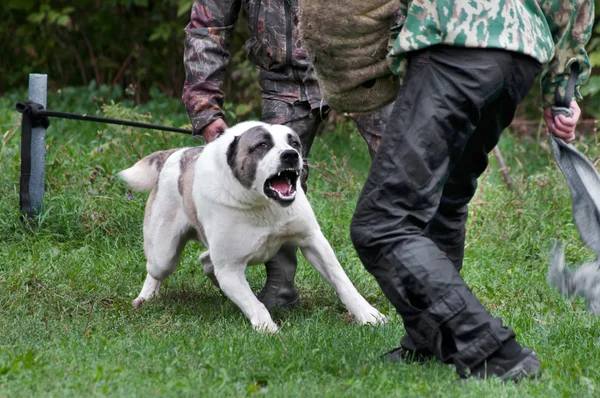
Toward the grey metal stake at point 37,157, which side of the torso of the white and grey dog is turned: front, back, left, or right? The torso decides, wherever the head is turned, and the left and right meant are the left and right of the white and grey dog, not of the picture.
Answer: back

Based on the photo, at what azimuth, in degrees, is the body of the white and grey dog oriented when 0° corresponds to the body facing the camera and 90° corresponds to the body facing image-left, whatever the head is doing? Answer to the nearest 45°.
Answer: approximately 315°
